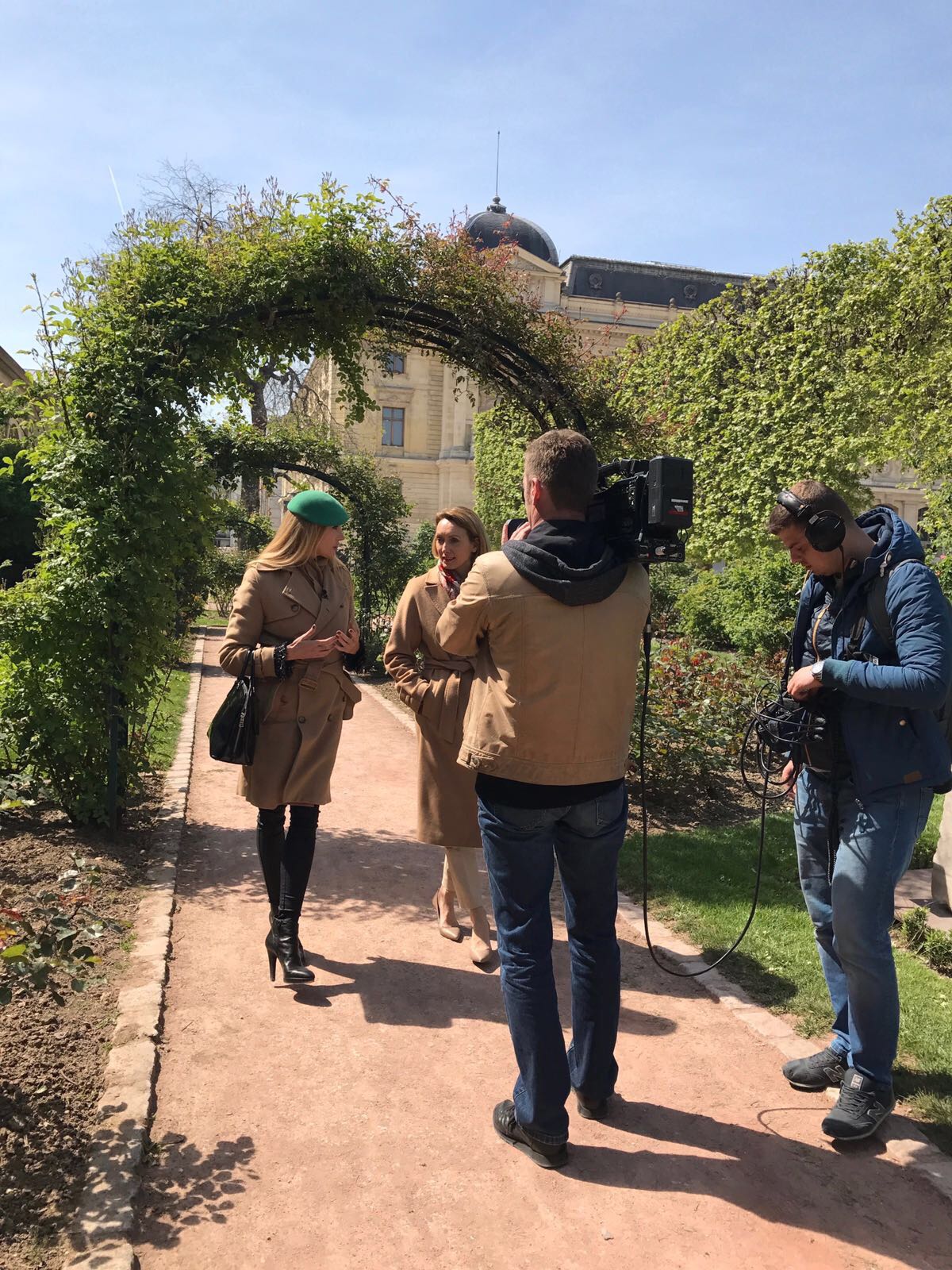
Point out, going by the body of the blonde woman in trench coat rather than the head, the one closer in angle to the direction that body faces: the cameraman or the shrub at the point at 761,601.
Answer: the cameraman

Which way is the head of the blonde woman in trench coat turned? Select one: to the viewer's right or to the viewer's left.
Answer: to the viewer's right

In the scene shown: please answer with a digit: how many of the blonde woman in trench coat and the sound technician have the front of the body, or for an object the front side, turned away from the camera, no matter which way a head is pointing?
0

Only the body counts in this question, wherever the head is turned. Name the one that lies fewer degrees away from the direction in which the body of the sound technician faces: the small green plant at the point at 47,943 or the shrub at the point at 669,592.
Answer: the small green plant

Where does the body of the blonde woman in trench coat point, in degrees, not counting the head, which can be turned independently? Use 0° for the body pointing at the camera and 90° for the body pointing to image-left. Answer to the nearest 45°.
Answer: approximately 315°

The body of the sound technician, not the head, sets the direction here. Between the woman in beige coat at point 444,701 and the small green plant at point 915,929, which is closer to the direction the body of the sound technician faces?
the woman in beige coat

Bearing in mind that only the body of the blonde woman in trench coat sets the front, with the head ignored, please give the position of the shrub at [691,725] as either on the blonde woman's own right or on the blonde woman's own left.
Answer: on the blonde woman's own left

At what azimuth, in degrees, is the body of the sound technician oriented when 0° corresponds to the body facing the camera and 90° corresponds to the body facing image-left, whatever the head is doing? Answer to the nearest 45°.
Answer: approximately 45°

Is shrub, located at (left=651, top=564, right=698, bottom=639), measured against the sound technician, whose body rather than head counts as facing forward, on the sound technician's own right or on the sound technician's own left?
on the sound technician's own right
